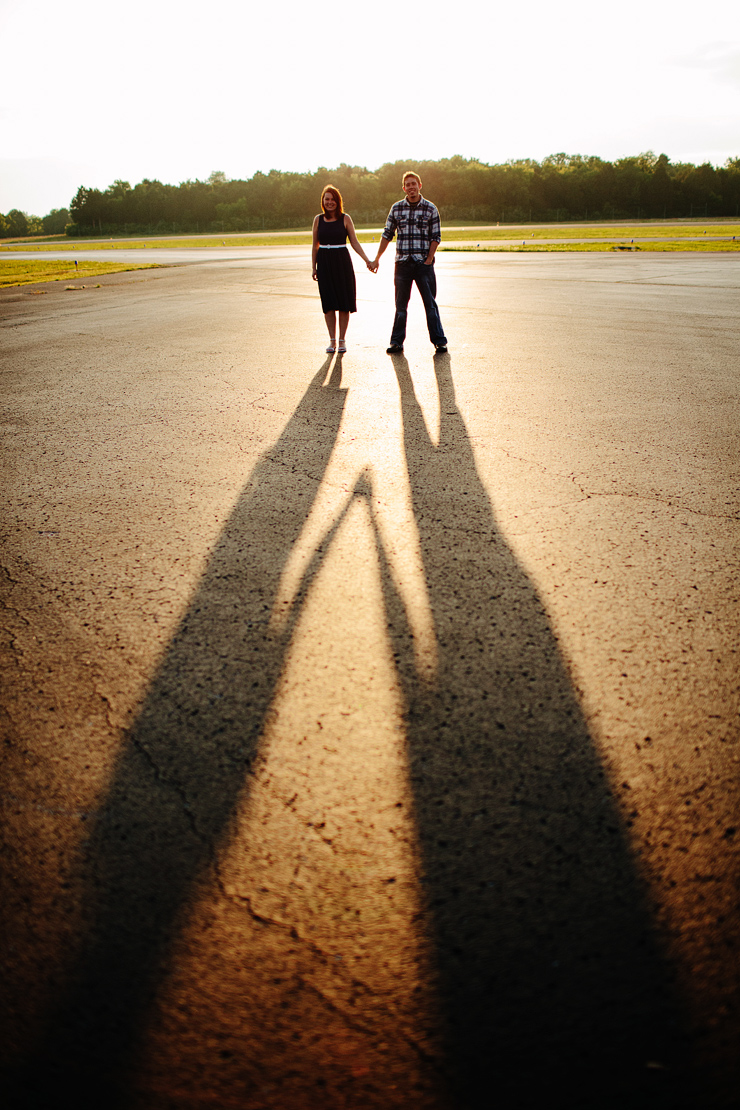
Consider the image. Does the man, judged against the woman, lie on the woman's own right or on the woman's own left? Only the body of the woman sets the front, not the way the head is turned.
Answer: on the woman's own left

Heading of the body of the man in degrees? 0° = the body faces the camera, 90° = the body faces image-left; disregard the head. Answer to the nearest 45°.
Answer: approximately 0°

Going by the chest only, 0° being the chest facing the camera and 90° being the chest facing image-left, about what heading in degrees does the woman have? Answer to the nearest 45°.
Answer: approximately 0°

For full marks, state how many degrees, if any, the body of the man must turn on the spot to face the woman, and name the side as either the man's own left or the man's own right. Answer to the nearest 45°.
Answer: approximately 90° to the man's own right

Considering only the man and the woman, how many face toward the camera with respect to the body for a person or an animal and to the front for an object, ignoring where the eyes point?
2
